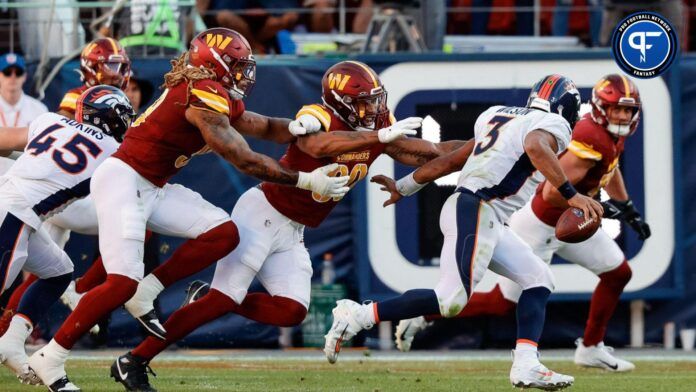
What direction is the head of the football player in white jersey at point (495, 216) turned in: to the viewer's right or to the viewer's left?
to the viewer's right

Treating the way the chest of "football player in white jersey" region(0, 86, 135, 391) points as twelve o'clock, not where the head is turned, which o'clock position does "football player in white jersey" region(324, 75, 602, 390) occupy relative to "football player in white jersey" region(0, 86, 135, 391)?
"football player in white jersey" region(324, 75, 602, 390) is roughly at 2 o'clock from "football player in white jersey" region(0, 86, 135, 391).

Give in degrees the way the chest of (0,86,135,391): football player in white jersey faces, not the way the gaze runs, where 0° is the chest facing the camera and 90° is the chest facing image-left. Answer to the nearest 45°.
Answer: approximately 225°
